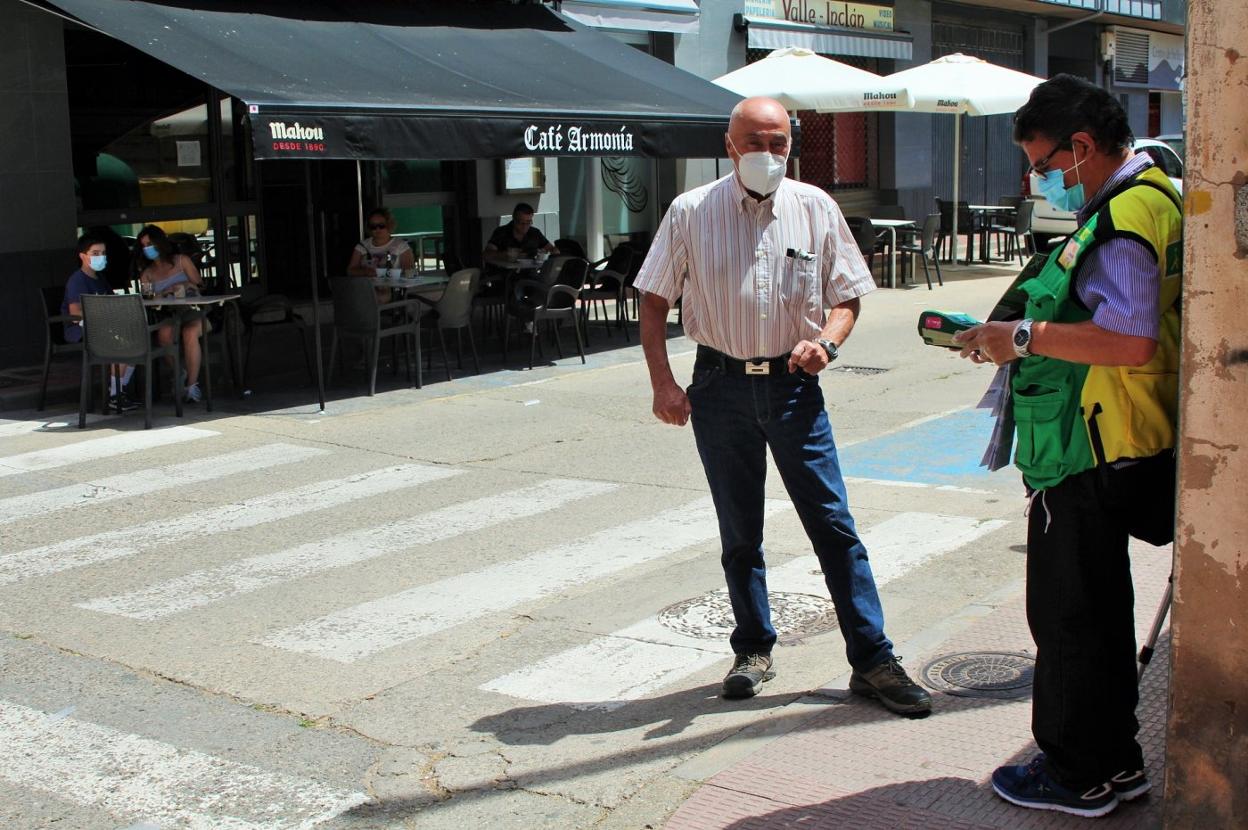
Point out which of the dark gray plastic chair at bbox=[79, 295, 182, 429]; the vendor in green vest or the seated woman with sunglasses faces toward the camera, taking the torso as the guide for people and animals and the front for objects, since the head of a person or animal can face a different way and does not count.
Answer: the seated woman with sunglasses

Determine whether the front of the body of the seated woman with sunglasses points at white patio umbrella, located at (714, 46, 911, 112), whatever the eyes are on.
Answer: no

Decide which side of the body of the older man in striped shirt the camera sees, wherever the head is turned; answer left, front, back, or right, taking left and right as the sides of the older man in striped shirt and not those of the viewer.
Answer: front

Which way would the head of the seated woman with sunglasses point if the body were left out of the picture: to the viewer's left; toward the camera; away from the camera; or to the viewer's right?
toward the camera

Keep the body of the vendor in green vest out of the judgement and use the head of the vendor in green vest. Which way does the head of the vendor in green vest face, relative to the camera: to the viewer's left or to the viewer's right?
to the viewer's left

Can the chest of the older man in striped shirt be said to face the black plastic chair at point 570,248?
no

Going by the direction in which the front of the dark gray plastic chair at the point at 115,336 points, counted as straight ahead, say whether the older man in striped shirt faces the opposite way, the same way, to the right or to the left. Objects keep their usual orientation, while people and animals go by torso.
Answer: the opposite way

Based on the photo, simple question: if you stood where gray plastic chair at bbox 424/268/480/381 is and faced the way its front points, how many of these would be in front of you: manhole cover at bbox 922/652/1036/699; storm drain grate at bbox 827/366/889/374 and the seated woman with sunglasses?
1

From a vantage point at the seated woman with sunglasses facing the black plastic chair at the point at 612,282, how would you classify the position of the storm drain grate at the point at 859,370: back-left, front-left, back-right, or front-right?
front-right

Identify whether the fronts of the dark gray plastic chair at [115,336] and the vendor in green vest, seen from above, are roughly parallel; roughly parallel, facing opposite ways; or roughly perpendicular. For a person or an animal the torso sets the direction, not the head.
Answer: roughly perpendicular

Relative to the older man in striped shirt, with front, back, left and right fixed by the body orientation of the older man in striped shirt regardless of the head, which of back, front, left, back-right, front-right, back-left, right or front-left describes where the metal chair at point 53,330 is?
back-right

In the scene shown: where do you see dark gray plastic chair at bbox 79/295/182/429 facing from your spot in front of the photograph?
facing away from the viewer and to the right of the viewer

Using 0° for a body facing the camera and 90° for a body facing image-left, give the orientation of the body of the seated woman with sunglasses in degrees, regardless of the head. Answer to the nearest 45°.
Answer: approximately 0°

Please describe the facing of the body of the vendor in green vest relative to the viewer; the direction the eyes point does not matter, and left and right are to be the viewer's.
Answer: facing to the left of the viewer
